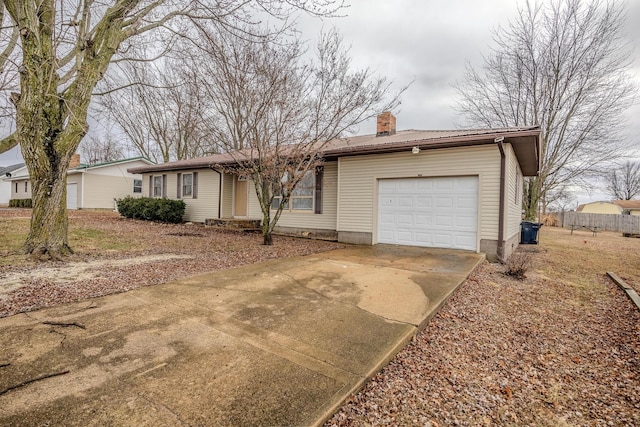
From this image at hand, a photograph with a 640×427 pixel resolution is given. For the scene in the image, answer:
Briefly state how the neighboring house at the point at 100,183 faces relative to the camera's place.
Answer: facing the viewer and to the left of the viewer

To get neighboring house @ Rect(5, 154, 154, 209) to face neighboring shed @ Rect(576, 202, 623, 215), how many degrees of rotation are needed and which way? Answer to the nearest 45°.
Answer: approximately 135° to its left

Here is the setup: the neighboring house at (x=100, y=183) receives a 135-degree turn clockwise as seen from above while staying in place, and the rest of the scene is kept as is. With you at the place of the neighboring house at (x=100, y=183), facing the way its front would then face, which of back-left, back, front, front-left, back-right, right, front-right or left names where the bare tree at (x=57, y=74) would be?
back

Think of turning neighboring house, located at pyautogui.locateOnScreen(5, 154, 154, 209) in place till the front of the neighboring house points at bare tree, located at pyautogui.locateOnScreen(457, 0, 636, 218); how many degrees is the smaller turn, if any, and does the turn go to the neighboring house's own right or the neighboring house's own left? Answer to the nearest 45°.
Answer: approximately 90° to the neighboring house's own left

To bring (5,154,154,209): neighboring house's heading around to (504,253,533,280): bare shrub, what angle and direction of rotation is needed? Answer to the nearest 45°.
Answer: approximately 45° to its left

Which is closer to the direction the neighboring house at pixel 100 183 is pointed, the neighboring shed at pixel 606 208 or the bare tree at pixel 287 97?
the bare tree

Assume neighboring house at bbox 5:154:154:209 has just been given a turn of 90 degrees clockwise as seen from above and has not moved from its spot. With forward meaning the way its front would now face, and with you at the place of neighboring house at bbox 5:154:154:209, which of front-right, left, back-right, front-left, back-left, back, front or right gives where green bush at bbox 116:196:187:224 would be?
back-left

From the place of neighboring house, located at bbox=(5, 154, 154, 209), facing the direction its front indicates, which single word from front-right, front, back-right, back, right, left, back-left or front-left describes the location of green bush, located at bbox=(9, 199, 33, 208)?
right

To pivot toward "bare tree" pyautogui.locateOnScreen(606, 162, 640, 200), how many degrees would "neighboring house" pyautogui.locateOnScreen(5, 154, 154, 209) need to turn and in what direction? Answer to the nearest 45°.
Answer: approximately 135° to its left

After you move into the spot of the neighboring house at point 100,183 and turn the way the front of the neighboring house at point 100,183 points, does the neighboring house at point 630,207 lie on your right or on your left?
on your left

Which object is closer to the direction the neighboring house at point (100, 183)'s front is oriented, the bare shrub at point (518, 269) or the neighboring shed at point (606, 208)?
the bare shrub

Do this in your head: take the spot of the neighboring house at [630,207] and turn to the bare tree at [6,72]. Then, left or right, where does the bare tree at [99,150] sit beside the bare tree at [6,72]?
right

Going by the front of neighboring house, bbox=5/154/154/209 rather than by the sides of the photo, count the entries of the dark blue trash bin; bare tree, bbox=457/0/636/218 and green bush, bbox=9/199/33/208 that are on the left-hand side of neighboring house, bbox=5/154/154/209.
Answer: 2

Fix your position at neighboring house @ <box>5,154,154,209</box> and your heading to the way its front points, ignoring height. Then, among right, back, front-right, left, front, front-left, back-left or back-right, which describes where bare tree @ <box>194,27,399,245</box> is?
front-left

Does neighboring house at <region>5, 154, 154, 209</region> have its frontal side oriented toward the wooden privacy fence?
no

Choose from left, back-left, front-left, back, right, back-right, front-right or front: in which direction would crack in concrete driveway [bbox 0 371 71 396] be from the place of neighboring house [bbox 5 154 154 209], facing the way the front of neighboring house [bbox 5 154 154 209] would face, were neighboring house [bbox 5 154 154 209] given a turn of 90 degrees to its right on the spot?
back-left
